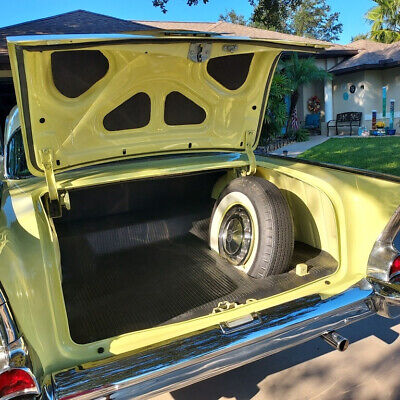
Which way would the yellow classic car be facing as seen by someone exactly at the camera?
facing away from the viewer and to the left of the viewer

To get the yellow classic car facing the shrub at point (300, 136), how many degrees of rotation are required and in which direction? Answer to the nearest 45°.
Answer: approximately 45° to its right

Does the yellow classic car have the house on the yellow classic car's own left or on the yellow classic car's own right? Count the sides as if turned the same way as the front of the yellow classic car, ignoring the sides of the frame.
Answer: on the yellow classic car's own right

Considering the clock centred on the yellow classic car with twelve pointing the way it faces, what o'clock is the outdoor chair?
The outdoor chair is roughly at 2 o'clock from the yellow classic car.
